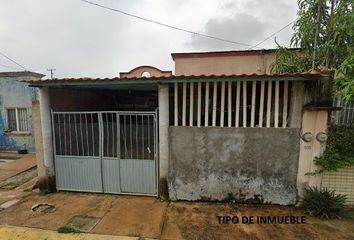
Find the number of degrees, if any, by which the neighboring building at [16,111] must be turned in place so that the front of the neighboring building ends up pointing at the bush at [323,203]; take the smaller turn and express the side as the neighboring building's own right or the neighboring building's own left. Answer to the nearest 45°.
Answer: approximately 45° to the neighboring building's own left

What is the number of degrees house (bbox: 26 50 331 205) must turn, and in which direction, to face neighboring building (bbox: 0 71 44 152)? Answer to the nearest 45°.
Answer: approximately 135° to its right

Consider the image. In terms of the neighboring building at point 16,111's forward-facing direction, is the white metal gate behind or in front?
in front

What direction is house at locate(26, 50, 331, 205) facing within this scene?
toward the camera

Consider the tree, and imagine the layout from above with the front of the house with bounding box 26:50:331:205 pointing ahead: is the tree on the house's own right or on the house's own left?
on the house's own left

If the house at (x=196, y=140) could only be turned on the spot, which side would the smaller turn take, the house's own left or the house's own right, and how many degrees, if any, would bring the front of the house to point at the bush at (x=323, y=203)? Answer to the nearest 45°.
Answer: approximately 90° to the house's own left

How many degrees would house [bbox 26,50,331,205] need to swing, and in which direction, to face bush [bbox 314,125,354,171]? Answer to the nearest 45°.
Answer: approximately 90° to its left

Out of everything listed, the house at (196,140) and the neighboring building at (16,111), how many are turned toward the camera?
2

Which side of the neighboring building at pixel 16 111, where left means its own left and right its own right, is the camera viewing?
front
